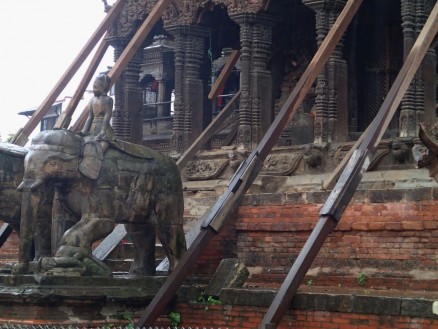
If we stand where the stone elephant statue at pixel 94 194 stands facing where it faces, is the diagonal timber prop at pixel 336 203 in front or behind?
behind

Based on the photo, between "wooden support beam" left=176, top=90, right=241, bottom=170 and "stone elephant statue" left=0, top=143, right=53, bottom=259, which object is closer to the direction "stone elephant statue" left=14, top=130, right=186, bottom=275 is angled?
the stone elephant statue

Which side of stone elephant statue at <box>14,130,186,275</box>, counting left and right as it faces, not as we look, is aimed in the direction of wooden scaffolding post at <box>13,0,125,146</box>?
right

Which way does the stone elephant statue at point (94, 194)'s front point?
to the viewer's left

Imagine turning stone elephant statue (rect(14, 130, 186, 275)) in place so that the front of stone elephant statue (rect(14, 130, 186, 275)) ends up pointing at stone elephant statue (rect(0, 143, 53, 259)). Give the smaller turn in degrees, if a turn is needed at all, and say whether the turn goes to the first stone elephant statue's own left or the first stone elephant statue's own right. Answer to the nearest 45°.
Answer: approximately 45° to the first stone elephant statue's own right

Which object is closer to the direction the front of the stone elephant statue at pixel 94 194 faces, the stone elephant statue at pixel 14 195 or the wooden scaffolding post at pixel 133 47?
the stone elephant statue

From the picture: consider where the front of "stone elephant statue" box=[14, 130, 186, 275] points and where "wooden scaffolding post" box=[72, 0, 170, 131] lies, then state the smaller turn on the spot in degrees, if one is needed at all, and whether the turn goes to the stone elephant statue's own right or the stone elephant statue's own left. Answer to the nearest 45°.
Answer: approximately 90° to the stone elephant statue's own right
